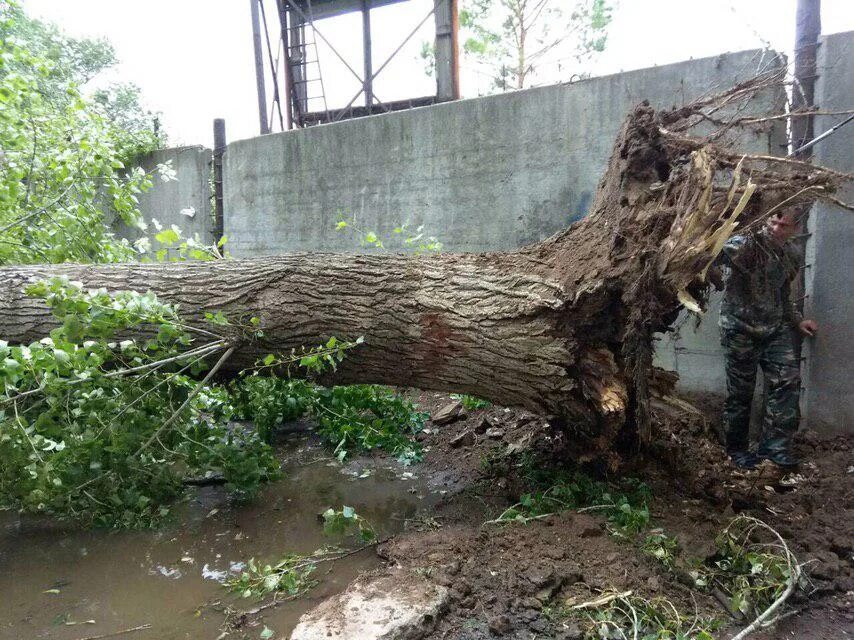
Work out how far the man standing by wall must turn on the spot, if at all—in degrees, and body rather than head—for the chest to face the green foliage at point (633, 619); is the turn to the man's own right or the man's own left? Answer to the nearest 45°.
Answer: approximately 45° to the man's own right

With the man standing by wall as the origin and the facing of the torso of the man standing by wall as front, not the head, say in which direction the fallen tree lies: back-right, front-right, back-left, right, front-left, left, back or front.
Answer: right

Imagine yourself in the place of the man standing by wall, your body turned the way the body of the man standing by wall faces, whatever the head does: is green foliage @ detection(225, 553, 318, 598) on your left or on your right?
on your right

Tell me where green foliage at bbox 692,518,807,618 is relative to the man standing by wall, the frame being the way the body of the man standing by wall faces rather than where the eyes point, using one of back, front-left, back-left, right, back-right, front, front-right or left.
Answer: front-right

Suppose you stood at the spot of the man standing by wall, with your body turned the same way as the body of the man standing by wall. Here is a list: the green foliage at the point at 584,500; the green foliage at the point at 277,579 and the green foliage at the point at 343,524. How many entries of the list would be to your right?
3

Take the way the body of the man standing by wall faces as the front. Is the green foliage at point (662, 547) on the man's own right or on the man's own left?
on the man's own right

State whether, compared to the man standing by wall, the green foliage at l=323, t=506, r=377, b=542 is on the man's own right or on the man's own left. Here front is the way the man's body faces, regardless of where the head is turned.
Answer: on the man's own right

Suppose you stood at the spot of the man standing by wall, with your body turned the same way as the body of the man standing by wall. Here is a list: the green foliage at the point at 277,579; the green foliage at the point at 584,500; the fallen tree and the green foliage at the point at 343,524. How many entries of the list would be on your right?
4
